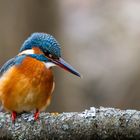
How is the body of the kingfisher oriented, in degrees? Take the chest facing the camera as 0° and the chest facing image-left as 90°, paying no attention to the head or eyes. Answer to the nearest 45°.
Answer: approximately 315°
